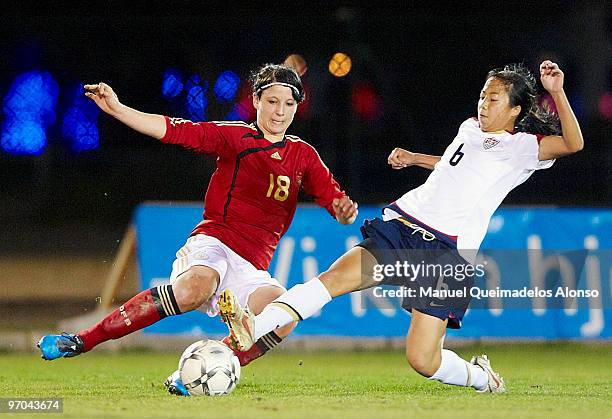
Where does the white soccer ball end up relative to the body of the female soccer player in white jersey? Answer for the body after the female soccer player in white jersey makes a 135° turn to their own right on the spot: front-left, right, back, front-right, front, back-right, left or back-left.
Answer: left

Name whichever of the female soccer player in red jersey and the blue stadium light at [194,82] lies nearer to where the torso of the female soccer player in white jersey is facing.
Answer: the female soccer player in red jersey

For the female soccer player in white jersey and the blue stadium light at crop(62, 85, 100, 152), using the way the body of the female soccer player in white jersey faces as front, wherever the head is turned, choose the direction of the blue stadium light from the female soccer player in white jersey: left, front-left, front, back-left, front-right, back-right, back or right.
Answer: right

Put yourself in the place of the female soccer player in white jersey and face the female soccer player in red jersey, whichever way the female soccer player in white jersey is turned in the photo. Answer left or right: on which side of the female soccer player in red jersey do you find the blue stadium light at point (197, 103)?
right

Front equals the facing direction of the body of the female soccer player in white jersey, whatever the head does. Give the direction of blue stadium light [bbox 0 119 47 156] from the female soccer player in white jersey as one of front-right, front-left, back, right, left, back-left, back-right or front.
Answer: right

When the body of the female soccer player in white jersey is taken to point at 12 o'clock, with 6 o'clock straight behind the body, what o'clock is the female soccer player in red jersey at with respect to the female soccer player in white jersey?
The female soccer player in red jersey is roughly at 2 o'clock from the female soccer player in white jersey.

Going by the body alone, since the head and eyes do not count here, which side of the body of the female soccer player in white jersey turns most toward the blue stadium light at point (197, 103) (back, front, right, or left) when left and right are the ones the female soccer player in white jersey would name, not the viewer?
right

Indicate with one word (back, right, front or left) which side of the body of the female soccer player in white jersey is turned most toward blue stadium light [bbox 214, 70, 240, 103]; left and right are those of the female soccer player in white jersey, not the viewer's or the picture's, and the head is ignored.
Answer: right

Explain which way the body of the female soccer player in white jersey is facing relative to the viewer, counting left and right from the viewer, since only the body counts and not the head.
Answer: facing the viewer and to the left of the viewer
